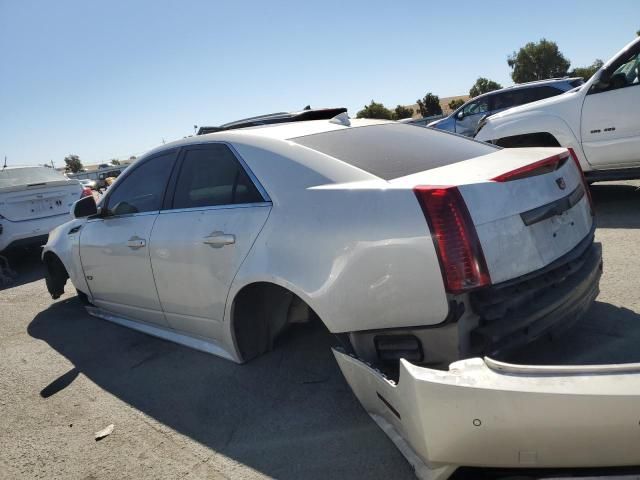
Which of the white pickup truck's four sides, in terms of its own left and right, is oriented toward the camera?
left

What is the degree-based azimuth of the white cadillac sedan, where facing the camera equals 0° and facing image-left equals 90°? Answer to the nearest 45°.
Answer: approximately 135°

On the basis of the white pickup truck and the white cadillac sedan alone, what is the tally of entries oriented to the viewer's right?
0

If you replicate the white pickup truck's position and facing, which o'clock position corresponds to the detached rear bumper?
The detached rear bumper is roughly at 9 o'clock from the white pickup truck.

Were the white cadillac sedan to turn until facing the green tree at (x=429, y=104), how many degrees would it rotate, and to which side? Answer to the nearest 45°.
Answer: approximately 45° to its right

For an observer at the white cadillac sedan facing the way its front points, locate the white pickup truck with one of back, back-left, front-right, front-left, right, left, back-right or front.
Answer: right
